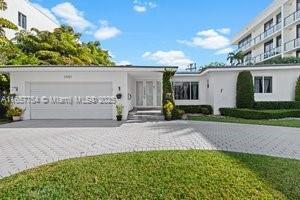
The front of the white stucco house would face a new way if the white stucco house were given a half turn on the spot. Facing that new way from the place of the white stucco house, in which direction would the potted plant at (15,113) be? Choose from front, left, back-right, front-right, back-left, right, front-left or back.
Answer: left

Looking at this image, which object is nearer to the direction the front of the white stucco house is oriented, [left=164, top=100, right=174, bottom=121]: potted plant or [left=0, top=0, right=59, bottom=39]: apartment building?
the potted plant

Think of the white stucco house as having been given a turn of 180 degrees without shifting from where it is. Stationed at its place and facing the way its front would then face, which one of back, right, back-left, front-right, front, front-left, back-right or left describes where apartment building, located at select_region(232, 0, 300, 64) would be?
front-right

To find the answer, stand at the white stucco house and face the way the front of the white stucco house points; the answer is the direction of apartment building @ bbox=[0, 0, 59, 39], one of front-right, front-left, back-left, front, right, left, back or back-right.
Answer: back-right

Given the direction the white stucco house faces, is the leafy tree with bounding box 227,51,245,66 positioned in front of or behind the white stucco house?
behind

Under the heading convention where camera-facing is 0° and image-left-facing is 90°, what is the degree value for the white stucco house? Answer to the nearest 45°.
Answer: approximately 0°

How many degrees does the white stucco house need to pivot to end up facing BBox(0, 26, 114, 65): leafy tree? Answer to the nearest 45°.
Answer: approximately 135° to its right

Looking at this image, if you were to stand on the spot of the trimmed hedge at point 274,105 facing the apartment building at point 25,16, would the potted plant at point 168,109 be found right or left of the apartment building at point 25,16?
left
